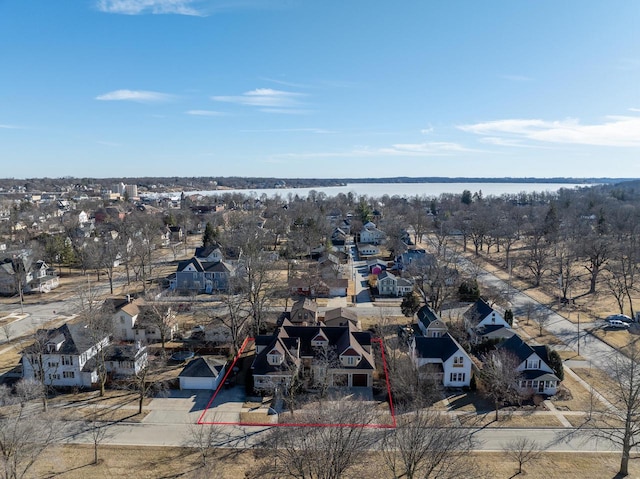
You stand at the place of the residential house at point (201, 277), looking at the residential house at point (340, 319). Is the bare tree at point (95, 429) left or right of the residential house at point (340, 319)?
right

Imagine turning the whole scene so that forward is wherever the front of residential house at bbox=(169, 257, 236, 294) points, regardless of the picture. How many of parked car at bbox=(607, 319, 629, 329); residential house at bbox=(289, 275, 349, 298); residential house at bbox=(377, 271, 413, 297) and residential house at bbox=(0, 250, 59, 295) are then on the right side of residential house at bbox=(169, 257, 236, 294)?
1

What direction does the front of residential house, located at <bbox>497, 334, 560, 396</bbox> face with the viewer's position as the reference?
facing the viewer

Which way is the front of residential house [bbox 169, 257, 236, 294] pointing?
toward the camera

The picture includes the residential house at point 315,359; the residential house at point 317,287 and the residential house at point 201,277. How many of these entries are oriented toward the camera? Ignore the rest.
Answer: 3

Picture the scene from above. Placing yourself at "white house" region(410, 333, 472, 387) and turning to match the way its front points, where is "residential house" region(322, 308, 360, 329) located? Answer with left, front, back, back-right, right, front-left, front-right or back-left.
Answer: back-right

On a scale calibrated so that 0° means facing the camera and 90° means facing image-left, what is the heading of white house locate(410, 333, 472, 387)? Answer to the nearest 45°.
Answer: approximately 0°

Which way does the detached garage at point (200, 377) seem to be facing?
toward the camera

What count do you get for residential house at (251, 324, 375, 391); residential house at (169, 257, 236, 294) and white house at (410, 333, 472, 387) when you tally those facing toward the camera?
3
